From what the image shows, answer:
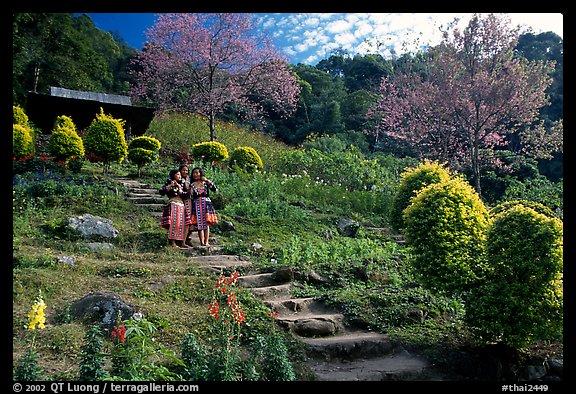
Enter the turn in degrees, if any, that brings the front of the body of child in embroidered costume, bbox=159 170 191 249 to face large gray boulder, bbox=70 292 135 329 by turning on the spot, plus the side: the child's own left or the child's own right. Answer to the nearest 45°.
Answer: approximately 45° to the child's own right

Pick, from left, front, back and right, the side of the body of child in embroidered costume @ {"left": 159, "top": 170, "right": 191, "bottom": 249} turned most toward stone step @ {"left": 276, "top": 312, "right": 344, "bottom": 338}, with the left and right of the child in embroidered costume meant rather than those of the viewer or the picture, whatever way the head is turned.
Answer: front

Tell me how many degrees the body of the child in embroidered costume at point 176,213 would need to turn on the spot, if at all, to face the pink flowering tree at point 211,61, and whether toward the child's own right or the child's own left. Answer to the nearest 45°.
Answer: approximately 135° to the child's own left

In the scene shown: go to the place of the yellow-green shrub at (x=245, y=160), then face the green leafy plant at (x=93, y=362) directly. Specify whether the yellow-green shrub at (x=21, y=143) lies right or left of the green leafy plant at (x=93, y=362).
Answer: right

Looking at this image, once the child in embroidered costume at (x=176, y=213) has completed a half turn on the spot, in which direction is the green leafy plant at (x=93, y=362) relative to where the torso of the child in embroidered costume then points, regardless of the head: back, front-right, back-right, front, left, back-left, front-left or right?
back-left

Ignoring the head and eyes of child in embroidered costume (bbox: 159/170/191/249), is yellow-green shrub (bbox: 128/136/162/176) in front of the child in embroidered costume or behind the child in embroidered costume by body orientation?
behind

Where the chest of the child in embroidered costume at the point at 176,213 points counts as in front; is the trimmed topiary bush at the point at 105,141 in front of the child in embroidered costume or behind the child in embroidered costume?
behind

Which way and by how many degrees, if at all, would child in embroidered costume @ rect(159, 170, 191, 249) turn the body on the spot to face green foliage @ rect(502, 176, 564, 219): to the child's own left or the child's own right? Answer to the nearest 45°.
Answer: approximately 45° to the child's own left

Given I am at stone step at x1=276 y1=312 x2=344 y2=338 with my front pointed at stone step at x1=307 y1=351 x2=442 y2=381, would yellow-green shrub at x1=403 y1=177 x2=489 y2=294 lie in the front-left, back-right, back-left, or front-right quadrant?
back-left

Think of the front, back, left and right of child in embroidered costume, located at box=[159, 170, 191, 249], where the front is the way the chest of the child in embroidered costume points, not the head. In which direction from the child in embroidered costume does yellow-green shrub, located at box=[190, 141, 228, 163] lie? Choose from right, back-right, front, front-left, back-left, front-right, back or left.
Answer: back-left

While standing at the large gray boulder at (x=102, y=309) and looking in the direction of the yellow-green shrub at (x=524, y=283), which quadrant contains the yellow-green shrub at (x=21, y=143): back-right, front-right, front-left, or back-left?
back-left

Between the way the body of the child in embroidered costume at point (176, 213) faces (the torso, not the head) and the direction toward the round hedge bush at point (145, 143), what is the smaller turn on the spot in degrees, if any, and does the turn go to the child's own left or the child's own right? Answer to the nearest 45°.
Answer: approximately 135° to the child's own left

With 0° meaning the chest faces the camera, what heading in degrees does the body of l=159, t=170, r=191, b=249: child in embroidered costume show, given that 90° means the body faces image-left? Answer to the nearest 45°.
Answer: approximately 315°

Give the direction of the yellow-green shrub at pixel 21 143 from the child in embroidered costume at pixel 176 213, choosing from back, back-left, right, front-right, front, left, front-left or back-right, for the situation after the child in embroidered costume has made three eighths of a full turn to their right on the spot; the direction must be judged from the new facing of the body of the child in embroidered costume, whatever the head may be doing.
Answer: front-right

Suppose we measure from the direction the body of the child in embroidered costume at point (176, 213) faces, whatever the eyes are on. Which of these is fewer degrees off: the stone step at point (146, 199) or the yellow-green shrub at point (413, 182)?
the yellow-green shrub

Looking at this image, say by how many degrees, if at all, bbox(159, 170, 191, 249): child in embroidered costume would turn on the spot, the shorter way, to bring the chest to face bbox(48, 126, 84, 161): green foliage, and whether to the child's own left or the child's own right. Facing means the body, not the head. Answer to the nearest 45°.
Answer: approximately 180°

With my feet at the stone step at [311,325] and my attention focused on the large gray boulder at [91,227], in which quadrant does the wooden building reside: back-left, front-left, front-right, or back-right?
front-right
